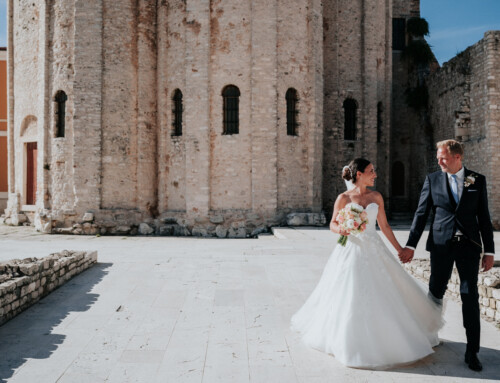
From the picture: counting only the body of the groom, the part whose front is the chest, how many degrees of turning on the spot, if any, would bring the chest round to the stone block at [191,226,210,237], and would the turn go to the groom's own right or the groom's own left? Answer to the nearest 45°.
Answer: approximately 135° to the groom's own right

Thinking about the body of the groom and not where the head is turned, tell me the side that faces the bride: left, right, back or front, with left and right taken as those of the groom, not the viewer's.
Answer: right

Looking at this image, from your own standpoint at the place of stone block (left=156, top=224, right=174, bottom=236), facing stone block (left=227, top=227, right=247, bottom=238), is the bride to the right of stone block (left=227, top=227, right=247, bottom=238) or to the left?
right

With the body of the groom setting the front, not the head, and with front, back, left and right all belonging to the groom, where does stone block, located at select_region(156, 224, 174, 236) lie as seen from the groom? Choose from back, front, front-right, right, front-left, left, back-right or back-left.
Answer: back-right

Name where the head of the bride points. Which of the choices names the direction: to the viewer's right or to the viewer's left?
to the viewer's right

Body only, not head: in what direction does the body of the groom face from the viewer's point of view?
toward the camera

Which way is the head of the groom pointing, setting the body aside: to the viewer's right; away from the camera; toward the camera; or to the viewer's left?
to the viewer's left

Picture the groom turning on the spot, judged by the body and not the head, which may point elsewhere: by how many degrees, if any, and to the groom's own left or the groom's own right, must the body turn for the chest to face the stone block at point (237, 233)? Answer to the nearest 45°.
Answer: approximately 135° to the groom's own right

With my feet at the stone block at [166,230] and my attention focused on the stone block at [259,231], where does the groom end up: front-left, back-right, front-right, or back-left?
front-right

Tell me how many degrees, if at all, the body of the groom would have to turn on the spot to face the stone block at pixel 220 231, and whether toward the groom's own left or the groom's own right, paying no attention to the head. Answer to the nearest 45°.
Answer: approximately 135° to the groom's own right

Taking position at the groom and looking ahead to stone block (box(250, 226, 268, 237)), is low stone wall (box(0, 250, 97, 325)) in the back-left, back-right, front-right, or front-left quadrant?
front-left
